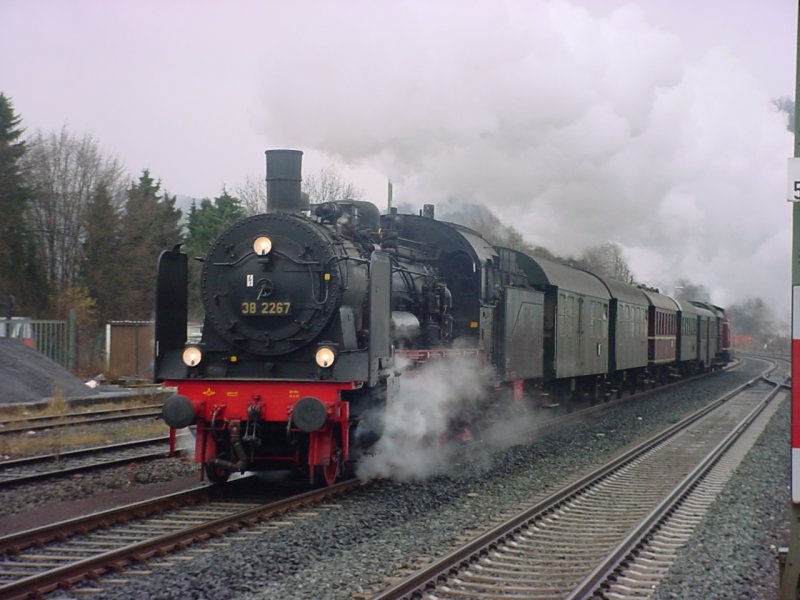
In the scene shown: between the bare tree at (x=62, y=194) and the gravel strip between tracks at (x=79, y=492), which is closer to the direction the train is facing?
the gravel strip between tracks

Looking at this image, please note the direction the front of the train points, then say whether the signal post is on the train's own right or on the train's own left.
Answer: on the train's own left

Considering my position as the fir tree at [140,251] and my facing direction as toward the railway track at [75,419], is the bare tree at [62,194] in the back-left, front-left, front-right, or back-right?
back-right

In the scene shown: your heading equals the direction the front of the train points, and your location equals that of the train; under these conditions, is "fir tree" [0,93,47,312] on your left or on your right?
on your right

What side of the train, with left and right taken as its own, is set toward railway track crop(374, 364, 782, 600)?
left

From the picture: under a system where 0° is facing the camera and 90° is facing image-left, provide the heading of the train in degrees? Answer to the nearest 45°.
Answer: approximately 45°

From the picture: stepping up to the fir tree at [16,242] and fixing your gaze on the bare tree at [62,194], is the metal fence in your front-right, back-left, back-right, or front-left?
back-right

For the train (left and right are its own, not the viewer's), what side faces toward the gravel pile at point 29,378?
right

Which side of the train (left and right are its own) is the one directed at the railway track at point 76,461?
right
